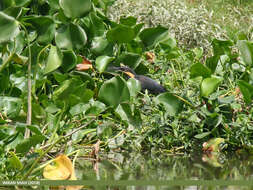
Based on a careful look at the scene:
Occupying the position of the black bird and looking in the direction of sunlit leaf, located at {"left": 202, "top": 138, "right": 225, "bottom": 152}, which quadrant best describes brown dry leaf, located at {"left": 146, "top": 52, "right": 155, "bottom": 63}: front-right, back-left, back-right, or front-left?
back-left

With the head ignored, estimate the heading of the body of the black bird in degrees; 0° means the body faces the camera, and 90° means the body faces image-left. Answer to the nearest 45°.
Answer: approximately 90°

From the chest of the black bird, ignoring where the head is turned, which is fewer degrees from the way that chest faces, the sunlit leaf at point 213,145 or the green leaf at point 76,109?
the green leaf

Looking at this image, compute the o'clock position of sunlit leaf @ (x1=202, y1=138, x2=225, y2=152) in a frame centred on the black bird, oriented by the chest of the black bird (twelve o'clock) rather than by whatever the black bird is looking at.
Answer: The sunlit leaf is roughly at 8 o'clock from the black bird.

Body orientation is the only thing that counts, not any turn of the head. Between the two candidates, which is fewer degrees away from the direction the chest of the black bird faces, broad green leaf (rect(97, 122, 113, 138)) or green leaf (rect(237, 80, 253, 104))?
the broad green leaf

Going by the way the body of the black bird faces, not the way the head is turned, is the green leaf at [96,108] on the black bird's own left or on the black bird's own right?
on the black bird's own left

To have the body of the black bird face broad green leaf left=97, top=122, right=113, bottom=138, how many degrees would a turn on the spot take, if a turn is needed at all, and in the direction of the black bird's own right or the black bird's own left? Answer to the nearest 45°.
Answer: approximately 90° to the black bird's own left

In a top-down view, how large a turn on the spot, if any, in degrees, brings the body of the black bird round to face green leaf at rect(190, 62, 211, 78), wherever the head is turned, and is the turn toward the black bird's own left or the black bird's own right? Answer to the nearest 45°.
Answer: approximately 135° to the black bird's own left

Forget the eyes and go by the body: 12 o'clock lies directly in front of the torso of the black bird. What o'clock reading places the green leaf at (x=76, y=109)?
The green leaf is roughly at 10 o'clock from the black bird.
